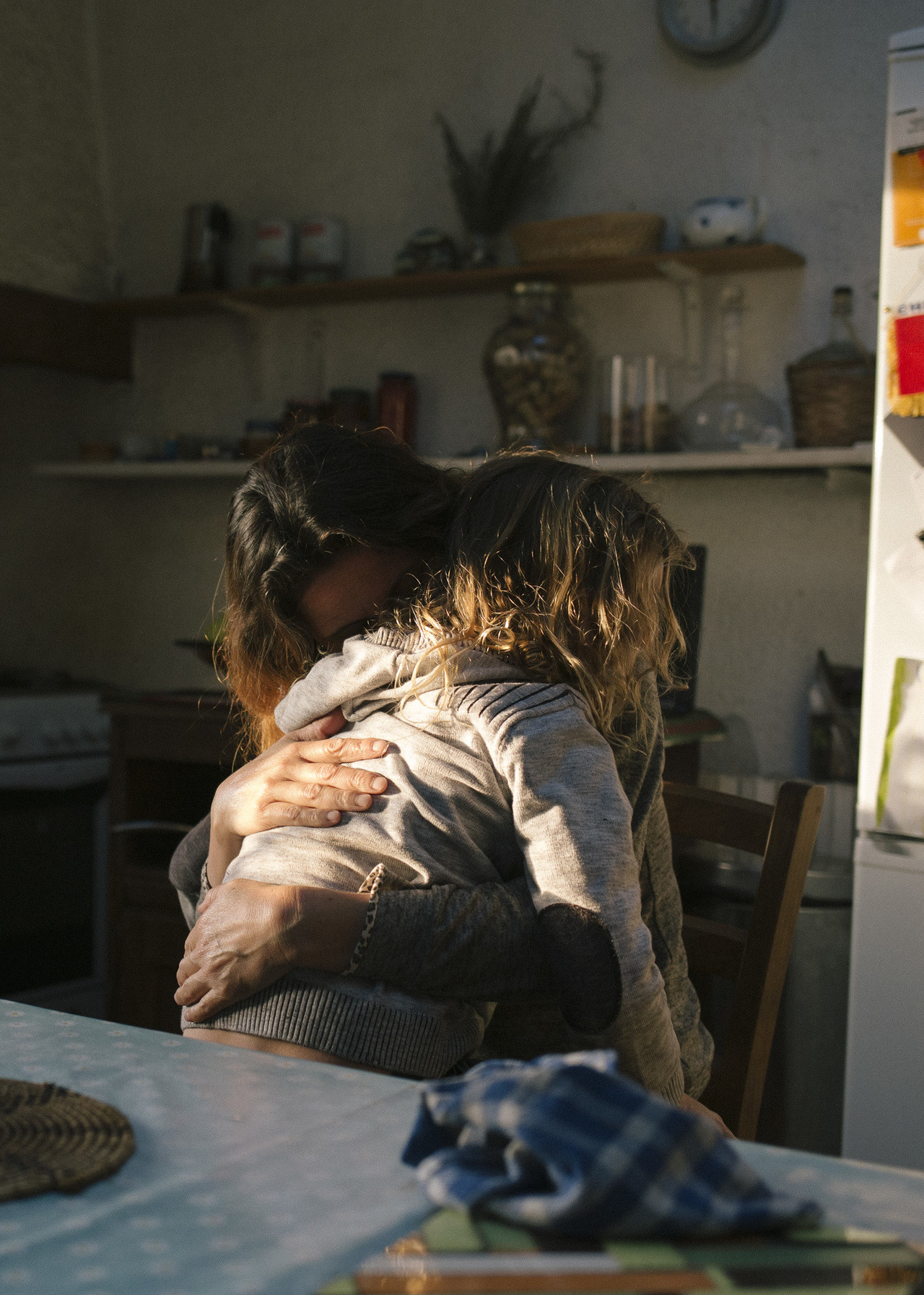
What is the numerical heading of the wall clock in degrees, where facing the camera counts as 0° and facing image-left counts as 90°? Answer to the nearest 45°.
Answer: approximately 0°

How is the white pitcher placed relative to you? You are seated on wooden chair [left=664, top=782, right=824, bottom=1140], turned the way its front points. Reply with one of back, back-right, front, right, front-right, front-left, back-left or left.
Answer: back-right

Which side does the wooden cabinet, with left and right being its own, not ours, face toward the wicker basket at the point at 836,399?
left
